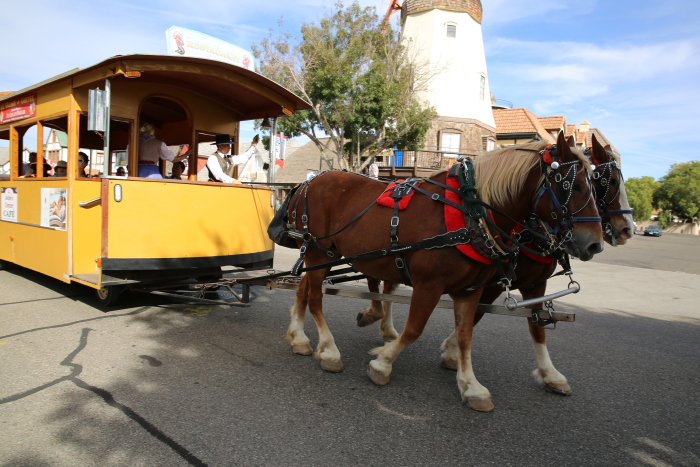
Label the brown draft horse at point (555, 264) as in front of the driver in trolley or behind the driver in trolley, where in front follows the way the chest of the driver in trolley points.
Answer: in front

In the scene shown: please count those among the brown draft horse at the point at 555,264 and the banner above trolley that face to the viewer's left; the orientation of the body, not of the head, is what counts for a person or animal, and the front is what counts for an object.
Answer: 0

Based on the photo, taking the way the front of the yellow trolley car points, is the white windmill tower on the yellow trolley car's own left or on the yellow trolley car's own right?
on the yellow trolley car's own left

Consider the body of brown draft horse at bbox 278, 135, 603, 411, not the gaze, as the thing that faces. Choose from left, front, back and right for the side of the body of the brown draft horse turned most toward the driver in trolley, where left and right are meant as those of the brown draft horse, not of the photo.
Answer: back

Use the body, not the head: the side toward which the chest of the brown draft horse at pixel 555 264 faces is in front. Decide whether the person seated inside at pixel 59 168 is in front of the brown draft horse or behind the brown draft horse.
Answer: behind

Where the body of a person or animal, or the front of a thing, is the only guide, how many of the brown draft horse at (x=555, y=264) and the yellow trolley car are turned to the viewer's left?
0

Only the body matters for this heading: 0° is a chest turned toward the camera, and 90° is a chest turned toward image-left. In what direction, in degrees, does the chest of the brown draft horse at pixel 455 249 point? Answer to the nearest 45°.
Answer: approximately 315°

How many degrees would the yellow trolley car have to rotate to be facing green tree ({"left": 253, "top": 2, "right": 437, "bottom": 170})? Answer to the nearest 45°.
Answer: approximately 90° to its left

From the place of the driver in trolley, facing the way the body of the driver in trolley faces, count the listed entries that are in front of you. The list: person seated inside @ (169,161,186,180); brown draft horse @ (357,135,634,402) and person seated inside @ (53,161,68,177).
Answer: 1

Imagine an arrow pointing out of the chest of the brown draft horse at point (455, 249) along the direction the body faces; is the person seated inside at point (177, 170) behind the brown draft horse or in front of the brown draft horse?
behind
